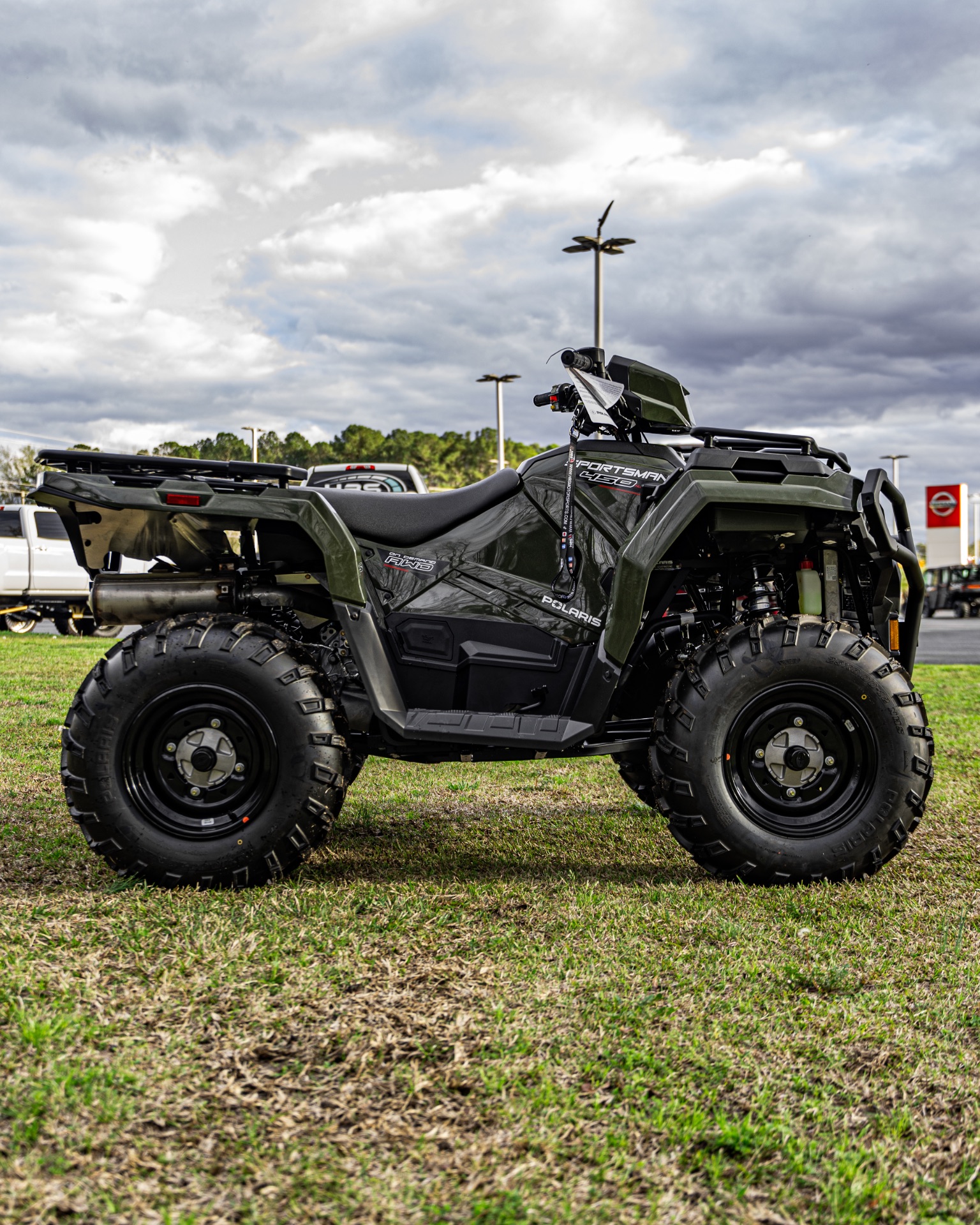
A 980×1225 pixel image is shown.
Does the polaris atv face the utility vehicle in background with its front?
no

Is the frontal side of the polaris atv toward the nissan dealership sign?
no

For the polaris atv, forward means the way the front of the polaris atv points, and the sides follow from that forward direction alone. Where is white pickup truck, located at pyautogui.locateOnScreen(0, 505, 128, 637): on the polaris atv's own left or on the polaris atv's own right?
on the polaris atv's own left

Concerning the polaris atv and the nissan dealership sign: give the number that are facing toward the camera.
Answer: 1

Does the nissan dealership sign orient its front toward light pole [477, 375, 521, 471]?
no

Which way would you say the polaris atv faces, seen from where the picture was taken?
facing to the right of the viewer

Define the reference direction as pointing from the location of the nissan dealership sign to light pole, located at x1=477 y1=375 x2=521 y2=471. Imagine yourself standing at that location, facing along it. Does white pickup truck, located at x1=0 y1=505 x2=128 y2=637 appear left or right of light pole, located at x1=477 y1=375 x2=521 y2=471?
left

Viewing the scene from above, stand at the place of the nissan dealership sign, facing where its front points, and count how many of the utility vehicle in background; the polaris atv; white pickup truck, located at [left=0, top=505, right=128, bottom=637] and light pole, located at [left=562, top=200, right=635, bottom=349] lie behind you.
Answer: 0

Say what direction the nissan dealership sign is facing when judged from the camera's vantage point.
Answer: facing the viewer

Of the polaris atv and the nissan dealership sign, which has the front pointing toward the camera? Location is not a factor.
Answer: the nissan dealership sign

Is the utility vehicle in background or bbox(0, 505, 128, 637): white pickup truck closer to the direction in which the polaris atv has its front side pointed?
the utility vehicle in background

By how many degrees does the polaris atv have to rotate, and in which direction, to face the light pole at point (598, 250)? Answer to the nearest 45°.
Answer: approximately 90° to its left

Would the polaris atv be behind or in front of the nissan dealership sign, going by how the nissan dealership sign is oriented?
in front

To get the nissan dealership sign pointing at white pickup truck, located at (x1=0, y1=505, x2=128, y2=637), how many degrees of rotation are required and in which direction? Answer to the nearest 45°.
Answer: approximately 45° to its right

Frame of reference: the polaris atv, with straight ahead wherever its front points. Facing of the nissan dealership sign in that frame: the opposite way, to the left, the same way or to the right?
to the right

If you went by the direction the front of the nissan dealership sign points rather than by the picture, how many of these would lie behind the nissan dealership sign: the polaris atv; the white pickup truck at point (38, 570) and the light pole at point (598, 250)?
0

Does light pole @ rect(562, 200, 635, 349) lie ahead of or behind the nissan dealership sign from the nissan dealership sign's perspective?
ahead
